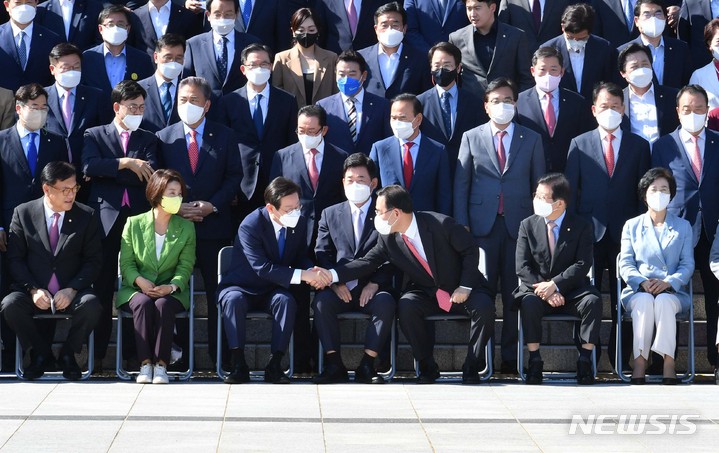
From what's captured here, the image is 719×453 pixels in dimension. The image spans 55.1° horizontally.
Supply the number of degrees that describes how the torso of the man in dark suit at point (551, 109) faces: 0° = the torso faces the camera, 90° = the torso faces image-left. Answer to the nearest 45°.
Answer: approximately 0°

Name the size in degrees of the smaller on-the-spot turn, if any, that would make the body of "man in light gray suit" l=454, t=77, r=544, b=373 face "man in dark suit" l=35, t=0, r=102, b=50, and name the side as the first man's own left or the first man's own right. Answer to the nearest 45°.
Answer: approximately 90° to the first man's own right

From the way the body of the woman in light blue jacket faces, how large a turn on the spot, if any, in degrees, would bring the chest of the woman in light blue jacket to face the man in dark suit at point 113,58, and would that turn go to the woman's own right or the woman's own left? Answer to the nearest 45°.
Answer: approximately 90° to the woman's own right
